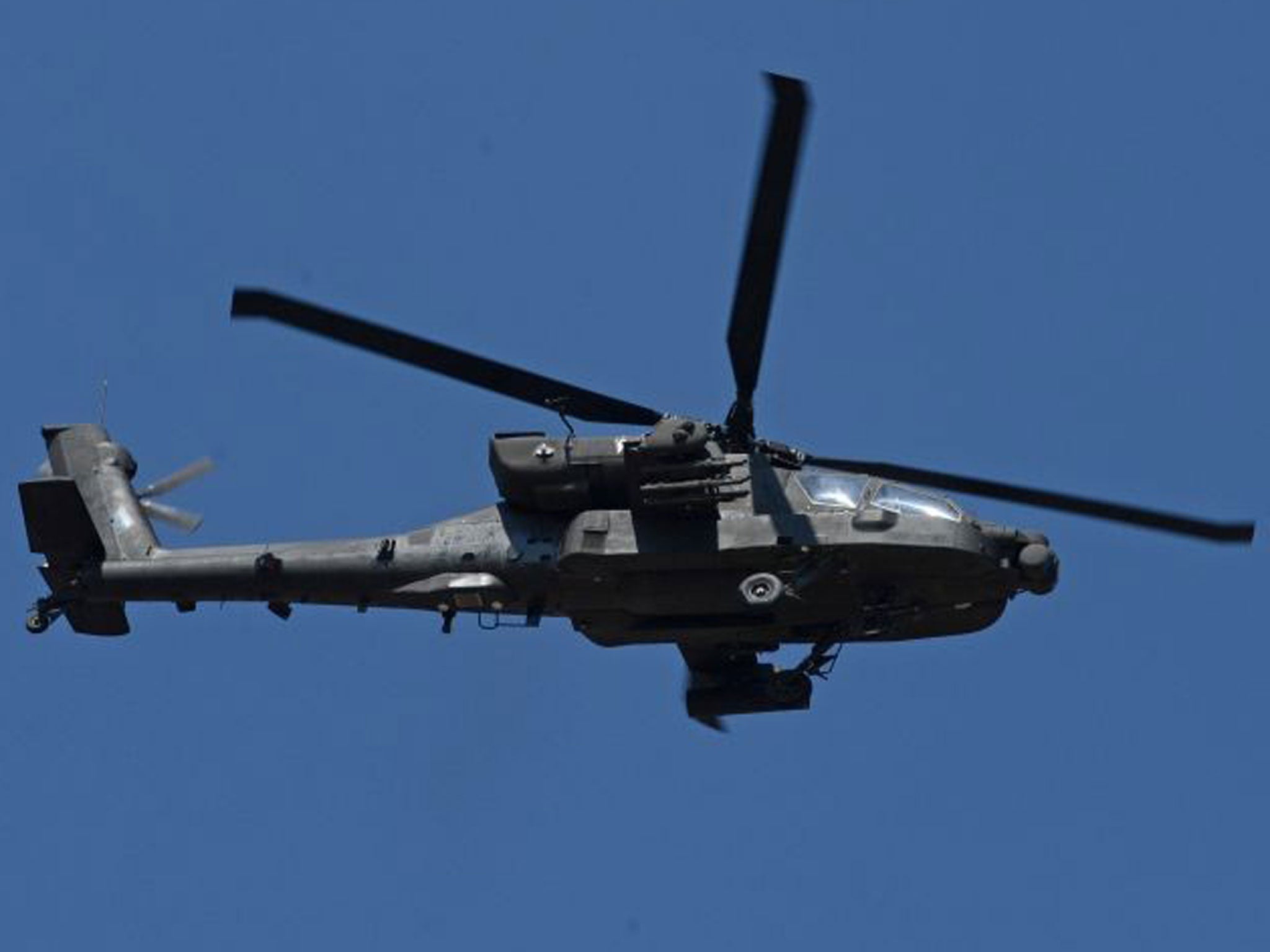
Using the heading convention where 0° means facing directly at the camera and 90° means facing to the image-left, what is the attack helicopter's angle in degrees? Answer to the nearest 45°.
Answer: approximately 270°
